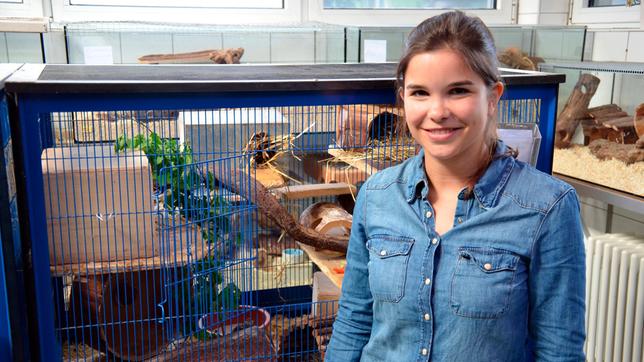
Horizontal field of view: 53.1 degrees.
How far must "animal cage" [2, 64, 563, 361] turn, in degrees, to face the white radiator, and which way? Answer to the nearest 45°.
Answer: approximately 90° to its left

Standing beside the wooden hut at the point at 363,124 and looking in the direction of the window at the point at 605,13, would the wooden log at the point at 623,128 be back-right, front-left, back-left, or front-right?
front-right

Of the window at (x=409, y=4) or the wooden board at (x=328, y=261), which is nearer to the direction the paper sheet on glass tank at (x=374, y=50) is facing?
the wooden board

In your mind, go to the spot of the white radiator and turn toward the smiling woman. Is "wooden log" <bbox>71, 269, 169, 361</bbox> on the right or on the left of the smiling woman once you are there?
right

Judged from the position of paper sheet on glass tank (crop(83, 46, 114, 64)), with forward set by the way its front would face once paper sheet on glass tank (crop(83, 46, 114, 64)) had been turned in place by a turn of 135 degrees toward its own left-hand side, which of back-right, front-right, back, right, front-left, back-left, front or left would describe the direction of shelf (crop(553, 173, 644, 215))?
right

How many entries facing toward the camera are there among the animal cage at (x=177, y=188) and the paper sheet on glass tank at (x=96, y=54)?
2

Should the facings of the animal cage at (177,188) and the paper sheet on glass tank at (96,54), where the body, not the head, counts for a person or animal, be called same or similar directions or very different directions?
same or similar directions

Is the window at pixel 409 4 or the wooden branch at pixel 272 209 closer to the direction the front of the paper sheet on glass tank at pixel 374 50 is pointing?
the wooden branch

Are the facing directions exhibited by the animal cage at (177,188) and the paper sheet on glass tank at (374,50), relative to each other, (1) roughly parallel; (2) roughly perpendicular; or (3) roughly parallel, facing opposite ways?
roughly parallel

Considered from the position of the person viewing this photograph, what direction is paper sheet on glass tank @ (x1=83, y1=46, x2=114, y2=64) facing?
facing the viewer

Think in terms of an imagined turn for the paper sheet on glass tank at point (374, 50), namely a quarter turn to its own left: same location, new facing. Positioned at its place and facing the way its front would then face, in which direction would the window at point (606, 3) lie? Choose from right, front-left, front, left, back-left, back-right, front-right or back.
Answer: front

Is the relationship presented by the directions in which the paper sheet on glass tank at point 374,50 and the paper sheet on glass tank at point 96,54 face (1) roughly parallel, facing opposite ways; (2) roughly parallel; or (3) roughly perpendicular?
roughly parallel

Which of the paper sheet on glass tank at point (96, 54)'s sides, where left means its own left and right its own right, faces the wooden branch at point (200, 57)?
left

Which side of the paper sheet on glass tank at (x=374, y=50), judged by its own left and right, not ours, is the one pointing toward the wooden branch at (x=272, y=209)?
front

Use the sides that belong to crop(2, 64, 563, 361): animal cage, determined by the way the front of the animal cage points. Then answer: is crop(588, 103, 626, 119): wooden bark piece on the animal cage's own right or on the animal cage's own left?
on the animal cage's own left

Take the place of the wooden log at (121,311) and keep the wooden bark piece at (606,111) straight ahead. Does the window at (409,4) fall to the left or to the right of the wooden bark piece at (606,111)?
left

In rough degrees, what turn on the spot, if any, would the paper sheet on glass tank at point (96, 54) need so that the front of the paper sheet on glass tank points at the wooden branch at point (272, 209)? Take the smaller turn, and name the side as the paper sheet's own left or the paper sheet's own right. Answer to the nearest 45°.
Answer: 0° — it already faces it
